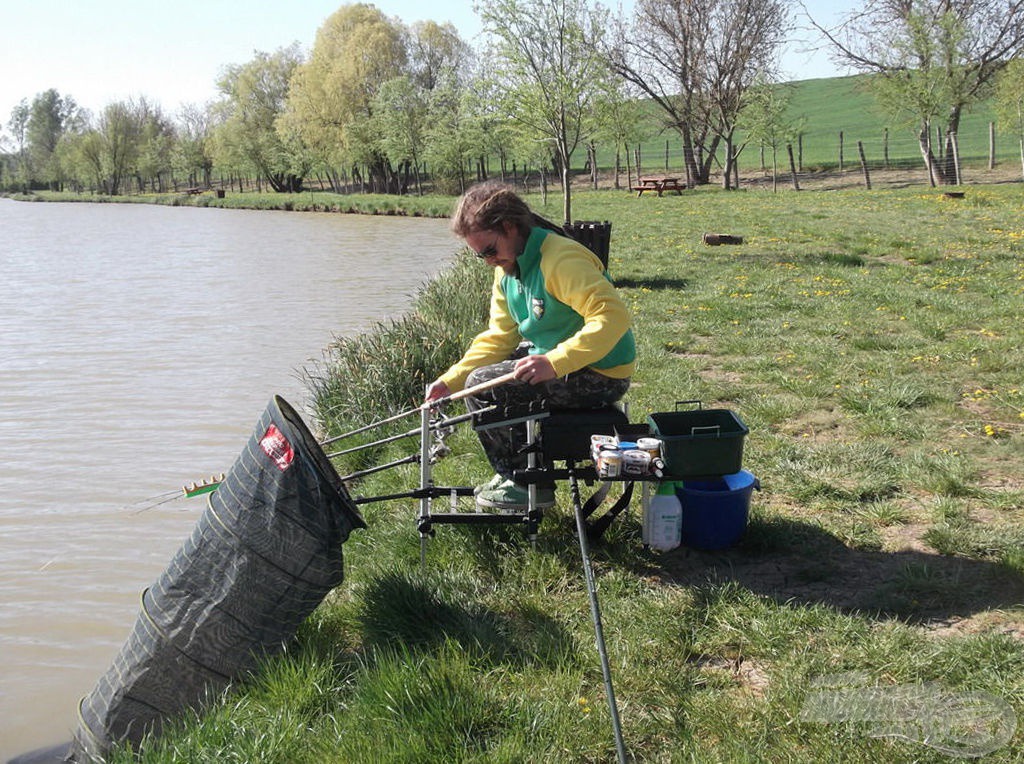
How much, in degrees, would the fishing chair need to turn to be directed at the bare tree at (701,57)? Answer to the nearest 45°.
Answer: approximately 90° to its right

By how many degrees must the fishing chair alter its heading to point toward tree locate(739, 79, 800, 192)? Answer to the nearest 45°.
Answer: approximately 90° to its right

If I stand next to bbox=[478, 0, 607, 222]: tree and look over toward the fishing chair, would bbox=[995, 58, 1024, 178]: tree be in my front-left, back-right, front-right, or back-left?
back-left

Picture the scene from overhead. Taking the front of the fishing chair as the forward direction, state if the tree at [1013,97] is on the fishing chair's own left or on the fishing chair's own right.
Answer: on the fishing chair's own right

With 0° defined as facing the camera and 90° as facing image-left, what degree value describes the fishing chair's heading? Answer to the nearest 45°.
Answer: approximately 90°

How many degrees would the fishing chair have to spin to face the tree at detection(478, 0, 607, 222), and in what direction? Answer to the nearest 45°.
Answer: approximately 90° to its right
